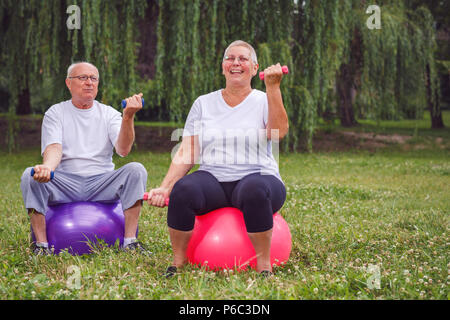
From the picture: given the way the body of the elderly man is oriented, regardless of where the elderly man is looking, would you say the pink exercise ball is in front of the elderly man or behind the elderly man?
in front

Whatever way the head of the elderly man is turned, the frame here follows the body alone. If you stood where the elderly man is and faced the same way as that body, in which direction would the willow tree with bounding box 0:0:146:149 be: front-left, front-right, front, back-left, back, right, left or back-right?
back

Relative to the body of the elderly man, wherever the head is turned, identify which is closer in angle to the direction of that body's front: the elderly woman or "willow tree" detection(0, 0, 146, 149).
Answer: the elderly woman

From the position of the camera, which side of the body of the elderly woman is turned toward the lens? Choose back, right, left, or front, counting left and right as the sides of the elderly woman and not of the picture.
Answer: front

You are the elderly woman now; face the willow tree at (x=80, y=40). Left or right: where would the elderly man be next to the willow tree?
left

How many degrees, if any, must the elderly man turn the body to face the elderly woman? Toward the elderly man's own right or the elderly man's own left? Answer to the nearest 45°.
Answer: approximately 45° to the elderly man's own left

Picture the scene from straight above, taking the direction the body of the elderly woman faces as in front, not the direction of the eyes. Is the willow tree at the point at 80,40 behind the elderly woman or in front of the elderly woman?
behind

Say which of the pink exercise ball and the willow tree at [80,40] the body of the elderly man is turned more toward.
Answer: the pink exercise ball

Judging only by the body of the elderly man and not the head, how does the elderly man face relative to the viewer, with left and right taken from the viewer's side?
facing the viewer

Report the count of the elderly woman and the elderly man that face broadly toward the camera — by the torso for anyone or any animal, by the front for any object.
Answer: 2
